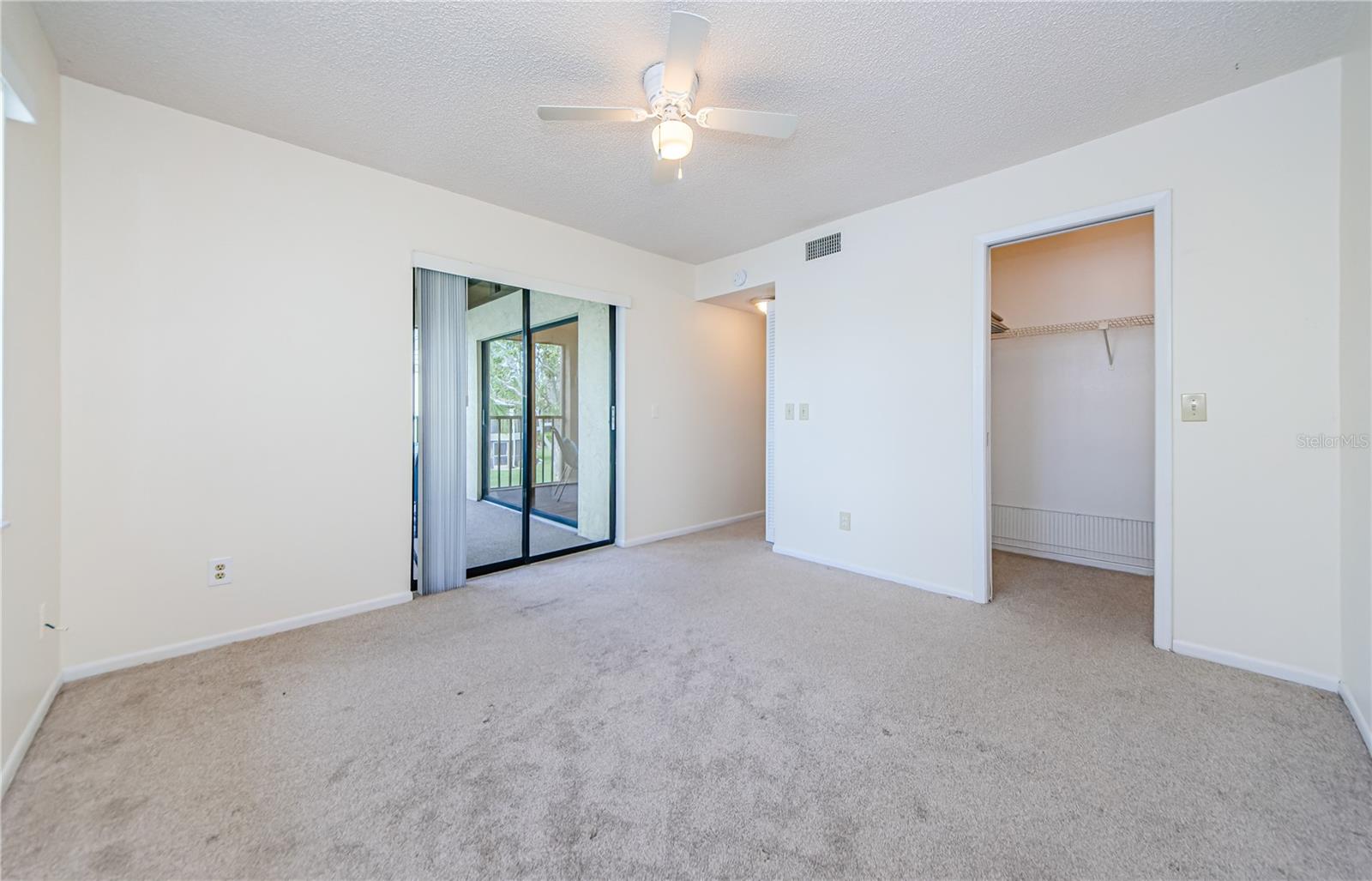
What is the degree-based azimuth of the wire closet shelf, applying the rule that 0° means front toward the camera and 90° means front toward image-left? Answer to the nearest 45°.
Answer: approximately 45°

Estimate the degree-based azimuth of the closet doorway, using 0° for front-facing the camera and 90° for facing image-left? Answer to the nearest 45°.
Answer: approximately 45°

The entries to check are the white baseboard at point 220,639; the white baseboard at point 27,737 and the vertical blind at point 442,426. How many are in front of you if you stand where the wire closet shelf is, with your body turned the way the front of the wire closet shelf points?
3

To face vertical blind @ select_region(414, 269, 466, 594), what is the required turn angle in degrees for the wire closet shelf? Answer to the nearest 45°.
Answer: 0° — it already faces it

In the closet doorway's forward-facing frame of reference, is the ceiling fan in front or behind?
in front

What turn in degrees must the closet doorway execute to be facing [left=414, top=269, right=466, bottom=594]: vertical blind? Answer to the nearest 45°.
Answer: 0° — it already faces it

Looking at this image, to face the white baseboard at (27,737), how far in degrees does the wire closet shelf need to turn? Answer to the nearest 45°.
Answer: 0° — it already faces it

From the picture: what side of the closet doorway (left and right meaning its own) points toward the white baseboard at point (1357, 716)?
left

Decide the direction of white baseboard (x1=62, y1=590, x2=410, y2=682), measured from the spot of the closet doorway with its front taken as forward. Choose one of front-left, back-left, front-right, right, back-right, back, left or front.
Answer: front

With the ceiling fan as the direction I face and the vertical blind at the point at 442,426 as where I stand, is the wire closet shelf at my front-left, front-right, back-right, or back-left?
front-left

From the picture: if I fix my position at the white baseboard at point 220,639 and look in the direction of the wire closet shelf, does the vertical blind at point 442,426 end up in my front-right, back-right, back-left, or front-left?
front-left

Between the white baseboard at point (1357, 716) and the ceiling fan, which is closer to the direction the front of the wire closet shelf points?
the ceiling fan
